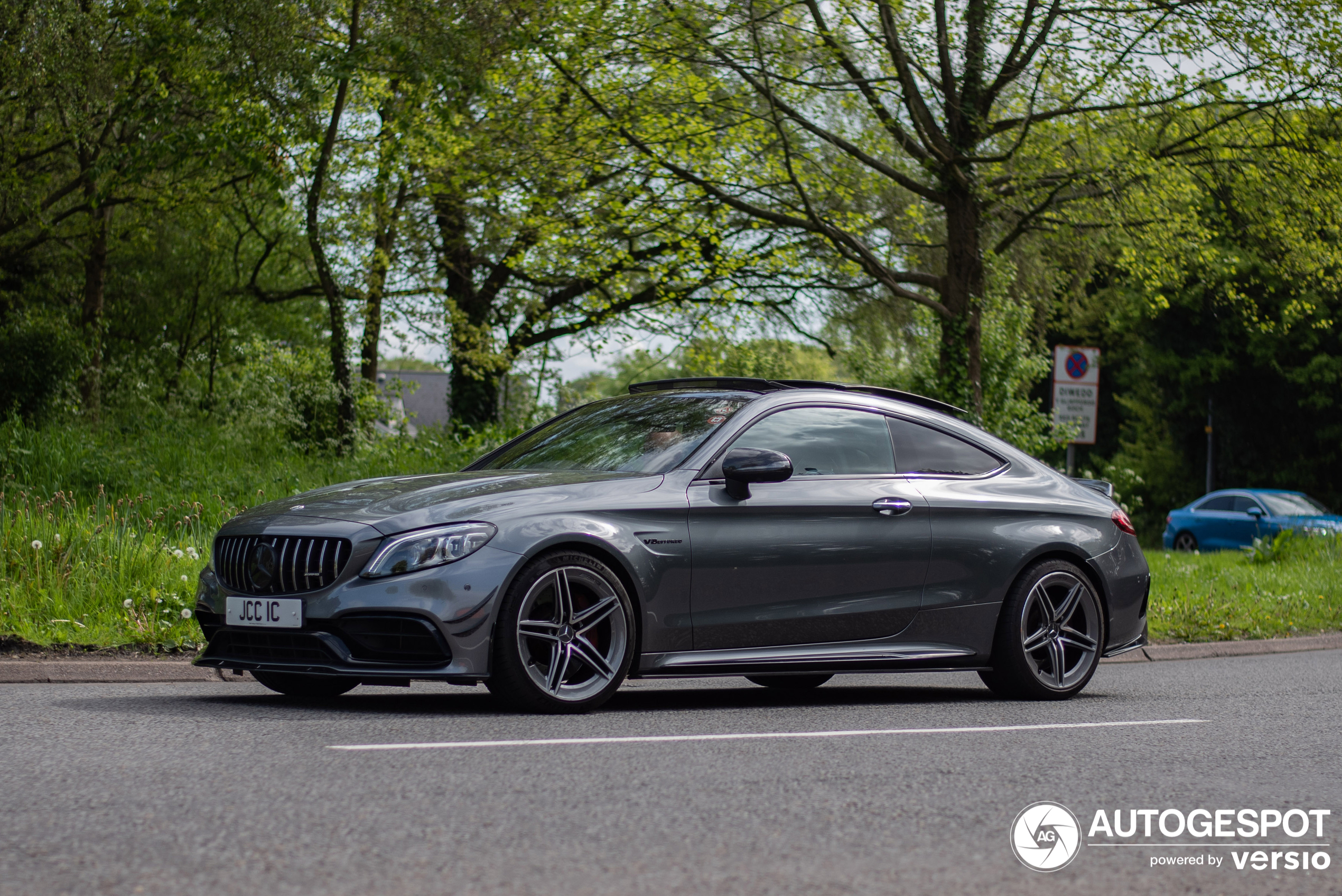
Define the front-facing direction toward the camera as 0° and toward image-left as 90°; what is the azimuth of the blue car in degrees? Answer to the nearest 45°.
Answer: approximately 315°

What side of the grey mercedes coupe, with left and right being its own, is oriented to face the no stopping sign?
back

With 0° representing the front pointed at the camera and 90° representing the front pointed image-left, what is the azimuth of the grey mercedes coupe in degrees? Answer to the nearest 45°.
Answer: approximately 45°

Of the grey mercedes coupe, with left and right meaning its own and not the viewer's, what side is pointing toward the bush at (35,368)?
right

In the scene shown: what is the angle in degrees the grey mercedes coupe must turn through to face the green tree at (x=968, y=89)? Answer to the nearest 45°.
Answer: approximately 135° to its right

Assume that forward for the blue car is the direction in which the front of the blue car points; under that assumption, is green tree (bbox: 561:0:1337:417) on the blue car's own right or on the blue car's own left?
on the blue car's own right
